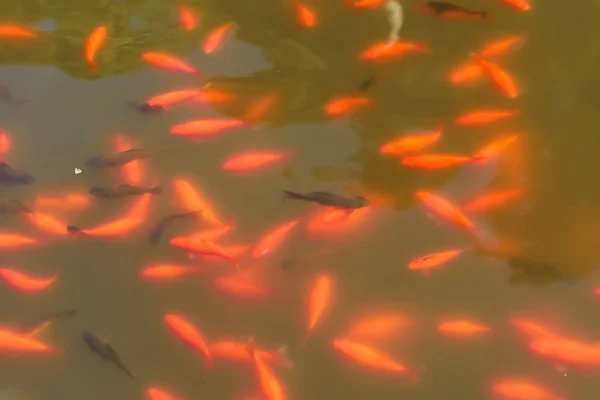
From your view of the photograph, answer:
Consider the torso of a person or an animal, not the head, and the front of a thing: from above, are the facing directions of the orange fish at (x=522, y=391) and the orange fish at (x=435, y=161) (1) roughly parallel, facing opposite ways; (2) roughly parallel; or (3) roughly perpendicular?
roughly parallel

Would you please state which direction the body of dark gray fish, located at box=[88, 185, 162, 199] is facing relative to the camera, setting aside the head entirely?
to the viewer's left

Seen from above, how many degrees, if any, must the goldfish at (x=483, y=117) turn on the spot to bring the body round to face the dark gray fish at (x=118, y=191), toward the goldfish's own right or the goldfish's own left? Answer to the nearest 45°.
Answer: approximately 45° to the goldfish's own left

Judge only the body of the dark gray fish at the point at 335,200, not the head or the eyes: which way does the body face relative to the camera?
to the viewer's right

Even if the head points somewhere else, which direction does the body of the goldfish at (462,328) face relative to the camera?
to the viewer's left

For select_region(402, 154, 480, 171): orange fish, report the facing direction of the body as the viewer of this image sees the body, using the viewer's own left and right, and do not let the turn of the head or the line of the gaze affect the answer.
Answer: facing to the left of the viewer
